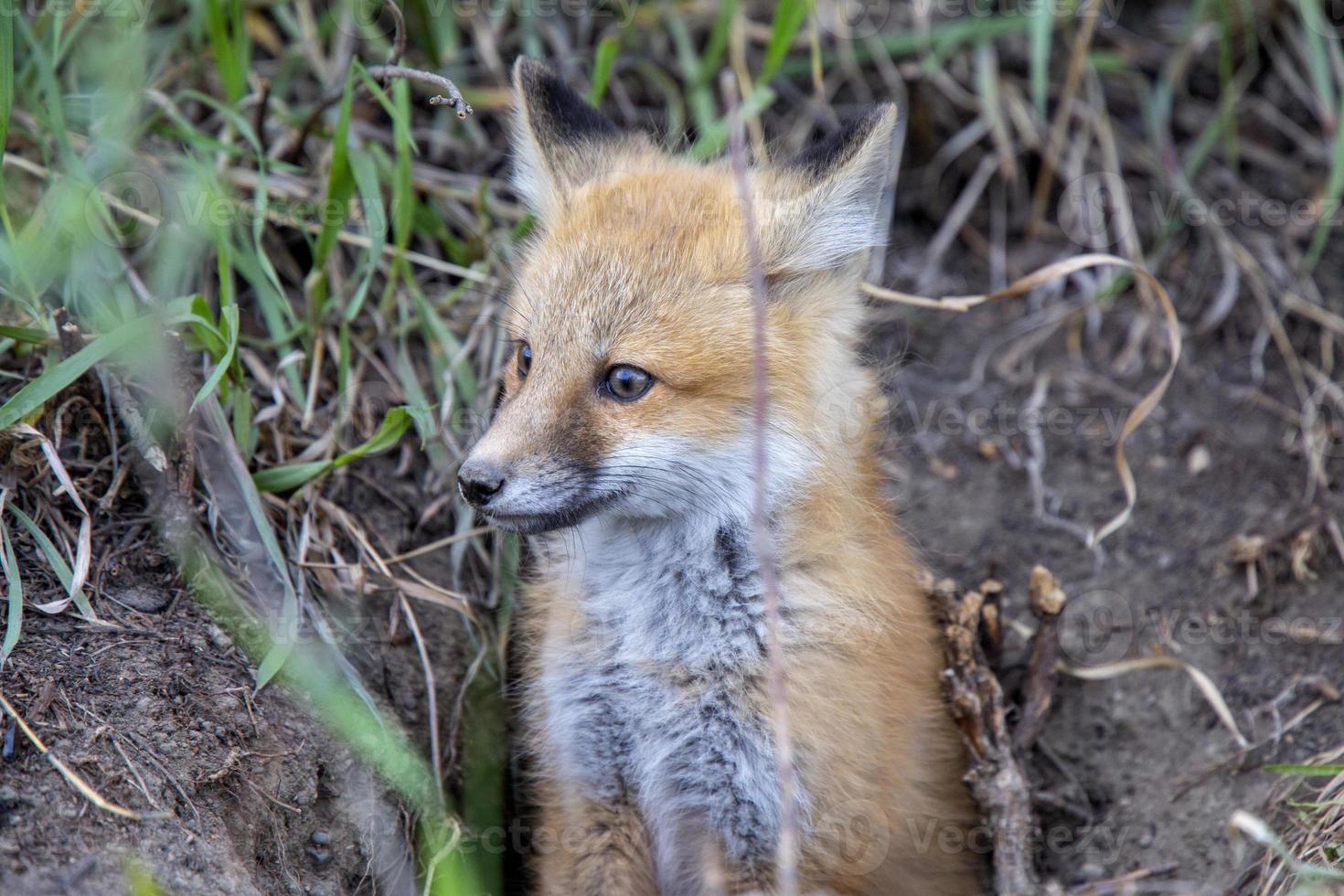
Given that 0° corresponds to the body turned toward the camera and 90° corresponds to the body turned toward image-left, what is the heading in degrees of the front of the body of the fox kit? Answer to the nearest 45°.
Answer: approximately 45°

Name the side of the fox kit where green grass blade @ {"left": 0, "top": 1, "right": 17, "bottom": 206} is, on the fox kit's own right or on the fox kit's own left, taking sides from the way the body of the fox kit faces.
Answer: on the fox kit's own right

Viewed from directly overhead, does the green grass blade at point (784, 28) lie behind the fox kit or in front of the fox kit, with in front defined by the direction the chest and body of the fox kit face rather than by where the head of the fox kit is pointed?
behind

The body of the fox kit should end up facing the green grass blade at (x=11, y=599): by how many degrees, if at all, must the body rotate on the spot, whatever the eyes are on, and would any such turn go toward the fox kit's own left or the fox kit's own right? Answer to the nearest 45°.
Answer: approximately 45° to the fox kit's own right

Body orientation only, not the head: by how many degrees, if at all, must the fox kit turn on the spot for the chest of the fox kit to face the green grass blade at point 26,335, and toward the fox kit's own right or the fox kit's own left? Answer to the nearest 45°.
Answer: approximately 45° to the fox kit's own right

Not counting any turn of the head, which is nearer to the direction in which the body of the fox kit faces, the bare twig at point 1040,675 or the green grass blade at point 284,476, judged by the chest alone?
the green grass blade

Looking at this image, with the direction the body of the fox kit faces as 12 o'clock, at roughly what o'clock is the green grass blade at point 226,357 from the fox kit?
The green grass blade is roughly at 2 o'clock from the fox kit.

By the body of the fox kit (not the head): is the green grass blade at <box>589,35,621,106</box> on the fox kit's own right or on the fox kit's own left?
on the fox kit's own right

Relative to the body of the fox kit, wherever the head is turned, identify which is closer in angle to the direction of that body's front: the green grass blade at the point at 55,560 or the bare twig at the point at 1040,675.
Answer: the green grass blade

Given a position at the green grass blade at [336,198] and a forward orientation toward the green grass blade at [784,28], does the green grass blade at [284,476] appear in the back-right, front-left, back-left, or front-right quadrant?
back-right

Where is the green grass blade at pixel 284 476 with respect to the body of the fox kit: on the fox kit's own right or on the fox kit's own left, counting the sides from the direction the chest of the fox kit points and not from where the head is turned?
on the fox kit's own right
